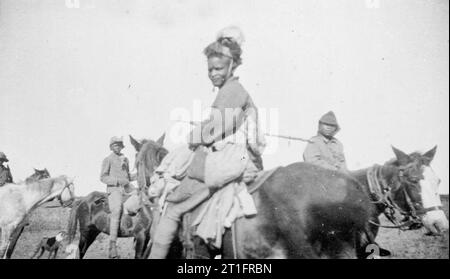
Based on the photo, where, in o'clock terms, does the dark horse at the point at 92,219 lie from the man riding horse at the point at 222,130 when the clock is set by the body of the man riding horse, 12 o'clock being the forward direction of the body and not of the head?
The dark horse is roughly at 2 o'clock from the man riding horse.

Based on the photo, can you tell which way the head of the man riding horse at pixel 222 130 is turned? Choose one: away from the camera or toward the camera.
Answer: toward the camera

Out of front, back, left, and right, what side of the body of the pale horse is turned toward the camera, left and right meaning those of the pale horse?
right

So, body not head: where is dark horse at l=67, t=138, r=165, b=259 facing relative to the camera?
to the viewer's right

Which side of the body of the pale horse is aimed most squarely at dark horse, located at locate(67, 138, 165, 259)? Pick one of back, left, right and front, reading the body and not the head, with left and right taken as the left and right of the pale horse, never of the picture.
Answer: front

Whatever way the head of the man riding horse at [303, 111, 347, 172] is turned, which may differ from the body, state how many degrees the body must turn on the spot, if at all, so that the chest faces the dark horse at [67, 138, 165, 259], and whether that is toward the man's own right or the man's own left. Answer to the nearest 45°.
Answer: approximately 90° to the man's own right

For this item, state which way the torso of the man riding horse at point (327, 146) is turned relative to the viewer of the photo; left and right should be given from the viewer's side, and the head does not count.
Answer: facing the viewer

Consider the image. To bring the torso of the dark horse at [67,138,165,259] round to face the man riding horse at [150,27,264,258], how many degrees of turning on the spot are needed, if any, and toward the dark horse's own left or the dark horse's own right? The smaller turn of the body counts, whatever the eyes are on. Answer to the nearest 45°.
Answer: approximately 90° to the dark horse's own right
